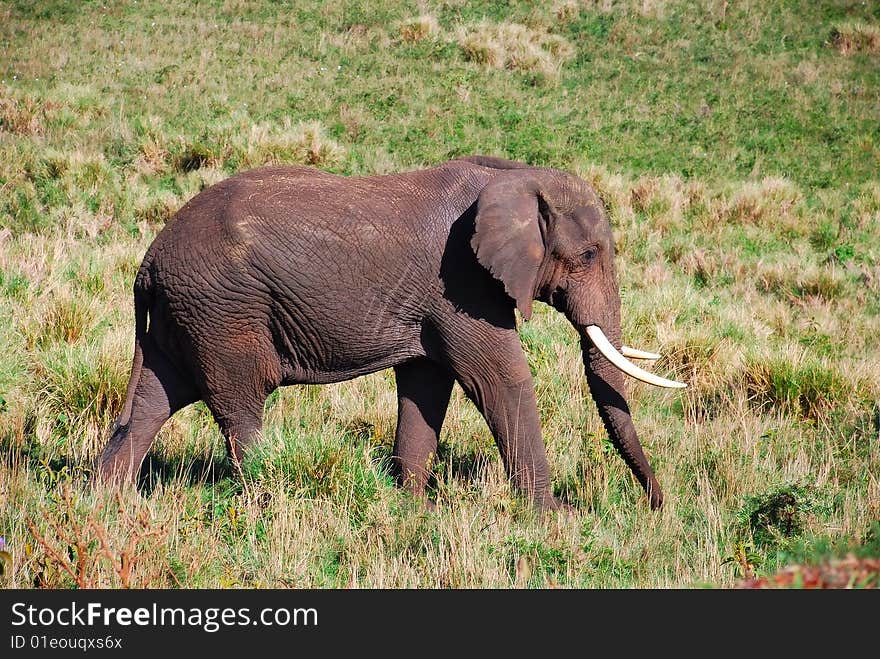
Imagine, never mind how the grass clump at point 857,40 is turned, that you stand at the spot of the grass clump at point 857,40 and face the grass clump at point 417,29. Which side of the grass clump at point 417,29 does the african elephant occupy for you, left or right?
left

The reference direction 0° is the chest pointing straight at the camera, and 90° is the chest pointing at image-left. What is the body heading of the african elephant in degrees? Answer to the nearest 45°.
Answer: approximately 270°

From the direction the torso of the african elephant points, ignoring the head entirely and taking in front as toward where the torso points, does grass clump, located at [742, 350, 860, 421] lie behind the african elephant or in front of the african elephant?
in front

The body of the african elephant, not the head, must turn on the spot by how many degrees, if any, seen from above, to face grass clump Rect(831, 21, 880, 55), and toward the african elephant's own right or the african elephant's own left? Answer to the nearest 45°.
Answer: approximately 45° to the african elephant's own left

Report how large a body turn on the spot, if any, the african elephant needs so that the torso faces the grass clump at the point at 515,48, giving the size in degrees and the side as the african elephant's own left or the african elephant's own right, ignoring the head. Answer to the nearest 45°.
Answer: approximately 90° to the african elephant's own left

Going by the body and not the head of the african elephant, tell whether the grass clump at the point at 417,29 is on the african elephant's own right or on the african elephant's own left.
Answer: on the african elephant's own left

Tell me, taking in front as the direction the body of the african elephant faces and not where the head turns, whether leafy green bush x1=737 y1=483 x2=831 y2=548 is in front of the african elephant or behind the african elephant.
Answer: in front

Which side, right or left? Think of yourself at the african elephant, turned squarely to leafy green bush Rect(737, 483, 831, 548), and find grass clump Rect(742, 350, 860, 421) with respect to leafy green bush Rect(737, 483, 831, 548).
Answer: left
